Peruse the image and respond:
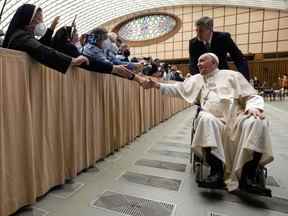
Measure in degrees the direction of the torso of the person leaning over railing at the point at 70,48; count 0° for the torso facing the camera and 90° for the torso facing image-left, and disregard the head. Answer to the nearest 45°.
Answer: approximately 270°

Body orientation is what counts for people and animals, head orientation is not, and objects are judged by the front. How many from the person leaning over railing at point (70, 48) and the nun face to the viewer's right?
2

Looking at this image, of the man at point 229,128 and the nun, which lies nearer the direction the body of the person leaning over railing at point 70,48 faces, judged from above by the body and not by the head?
the man

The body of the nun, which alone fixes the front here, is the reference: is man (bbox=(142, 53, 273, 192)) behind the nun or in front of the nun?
in front

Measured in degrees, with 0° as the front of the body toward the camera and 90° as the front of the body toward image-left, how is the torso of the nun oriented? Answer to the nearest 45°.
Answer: approximately 270°

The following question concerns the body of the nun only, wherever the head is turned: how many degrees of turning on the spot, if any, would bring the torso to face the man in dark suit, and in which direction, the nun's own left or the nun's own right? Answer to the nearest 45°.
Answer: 0° — they already face them

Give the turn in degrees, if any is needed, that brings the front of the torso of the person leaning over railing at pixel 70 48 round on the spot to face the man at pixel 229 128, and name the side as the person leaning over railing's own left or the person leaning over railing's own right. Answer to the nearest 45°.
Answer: approximately 45° to the person leaning over railing's own right

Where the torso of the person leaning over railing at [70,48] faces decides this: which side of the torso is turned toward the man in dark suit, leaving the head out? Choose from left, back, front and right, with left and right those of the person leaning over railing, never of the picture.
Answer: front

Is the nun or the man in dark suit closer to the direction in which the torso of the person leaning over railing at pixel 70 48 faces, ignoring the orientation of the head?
the man in dark suit
